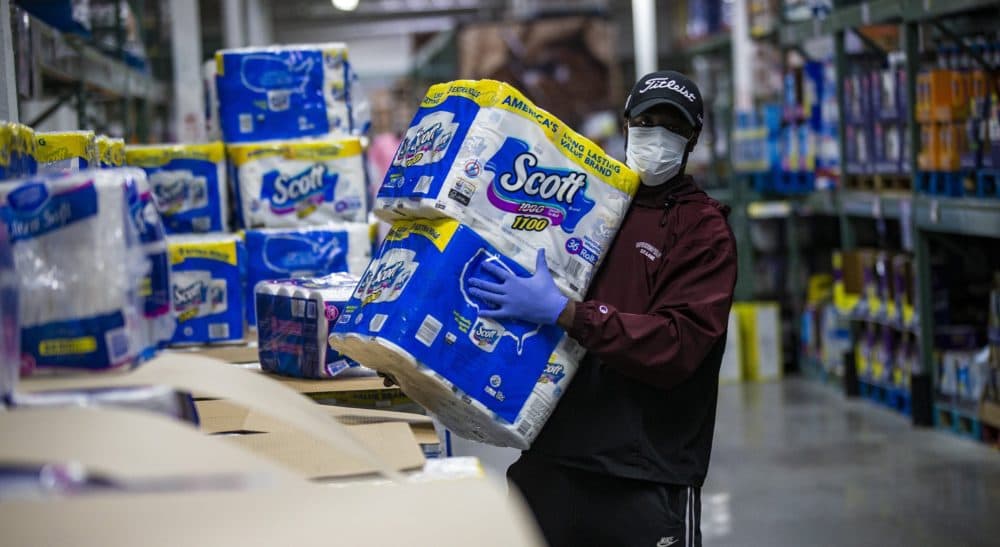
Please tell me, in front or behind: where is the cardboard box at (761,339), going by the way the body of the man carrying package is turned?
behind

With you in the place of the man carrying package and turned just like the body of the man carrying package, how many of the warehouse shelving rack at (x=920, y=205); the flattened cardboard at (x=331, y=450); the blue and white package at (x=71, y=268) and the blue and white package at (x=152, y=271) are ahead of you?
3

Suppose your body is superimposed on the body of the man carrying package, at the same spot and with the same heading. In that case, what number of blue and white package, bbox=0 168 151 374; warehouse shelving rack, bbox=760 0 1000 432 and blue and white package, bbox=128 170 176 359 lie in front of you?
2

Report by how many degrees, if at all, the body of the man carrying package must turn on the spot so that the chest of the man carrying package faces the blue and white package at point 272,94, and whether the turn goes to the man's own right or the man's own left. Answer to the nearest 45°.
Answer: approximately 90° to the man's own right

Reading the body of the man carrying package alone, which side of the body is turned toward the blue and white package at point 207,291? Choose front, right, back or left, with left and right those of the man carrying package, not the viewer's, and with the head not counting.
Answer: right

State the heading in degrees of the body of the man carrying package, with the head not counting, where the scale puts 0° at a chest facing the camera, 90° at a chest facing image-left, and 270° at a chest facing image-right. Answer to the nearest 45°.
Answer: approximately 45°

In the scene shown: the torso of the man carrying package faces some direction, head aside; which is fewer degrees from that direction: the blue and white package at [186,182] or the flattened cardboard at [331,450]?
the flattened cardboard

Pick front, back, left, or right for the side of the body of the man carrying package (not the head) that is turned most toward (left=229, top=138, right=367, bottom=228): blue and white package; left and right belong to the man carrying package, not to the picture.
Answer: right

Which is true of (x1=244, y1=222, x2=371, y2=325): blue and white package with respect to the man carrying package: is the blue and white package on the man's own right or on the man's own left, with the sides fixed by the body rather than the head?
on the man's own right

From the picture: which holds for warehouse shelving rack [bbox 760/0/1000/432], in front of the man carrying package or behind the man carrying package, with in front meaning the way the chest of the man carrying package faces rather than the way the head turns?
behind

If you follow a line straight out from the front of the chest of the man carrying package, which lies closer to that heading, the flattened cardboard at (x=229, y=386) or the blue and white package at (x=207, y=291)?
the flattened cardboard

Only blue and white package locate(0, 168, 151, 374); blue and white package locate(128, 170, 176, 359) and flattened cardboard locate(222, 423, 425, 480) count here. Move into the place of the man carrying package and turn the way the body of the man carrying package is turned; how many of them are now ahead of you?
3
